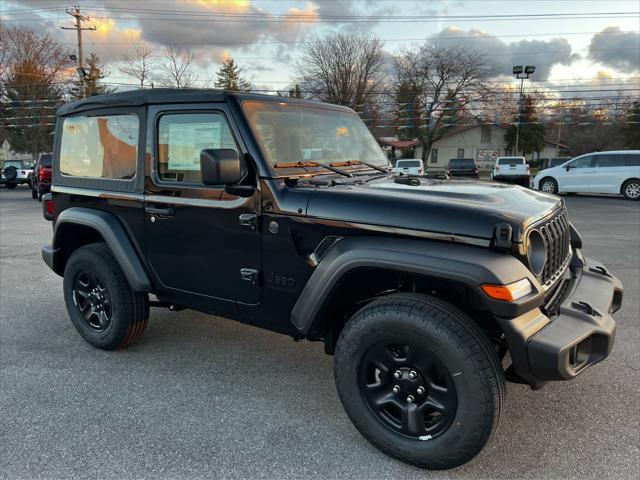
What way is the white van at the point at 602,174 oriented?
to the viewer's left

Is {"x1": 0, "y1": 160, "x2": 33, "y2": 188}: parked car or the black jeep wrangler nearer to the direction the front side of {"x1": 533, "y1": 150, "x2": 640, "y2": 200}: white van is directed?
the parked car

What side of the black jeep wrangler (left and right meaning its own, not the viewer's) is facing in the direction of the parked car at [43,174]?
back

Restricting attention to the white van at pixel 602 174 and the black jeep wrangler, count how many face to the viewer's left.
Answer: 1

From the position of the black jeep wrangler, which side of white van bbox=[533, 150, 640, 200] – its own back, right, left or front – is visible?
left

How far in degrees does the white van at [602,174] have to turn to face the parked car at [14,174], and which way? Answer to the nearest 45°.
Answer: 0° — it already faces it

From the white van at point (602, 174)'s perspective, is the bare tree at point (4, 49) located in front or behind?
in front

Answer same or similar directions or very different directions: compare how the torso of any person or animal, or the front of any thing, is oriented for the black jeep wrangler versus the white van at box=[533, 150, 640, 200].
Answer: very different directions

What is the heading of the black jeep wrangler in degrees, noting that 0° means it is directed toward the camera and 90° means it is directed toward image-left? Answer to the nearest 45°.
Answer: approximately 315°

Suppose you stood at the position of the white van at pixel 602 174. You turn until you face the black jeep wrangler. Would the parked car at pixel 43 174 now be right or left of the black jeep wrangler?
right

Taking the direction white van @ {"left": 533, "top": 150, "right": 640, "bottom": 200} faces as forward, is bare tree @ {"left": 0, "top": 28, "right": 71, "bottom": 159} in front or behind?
in front
